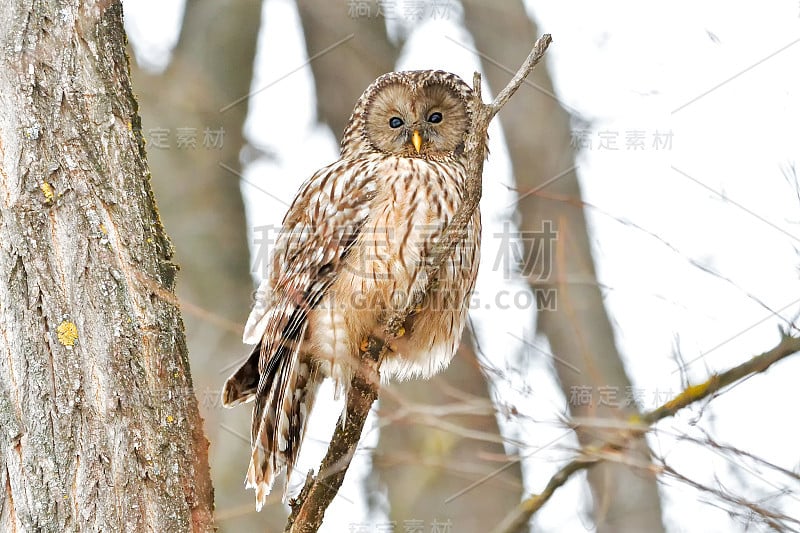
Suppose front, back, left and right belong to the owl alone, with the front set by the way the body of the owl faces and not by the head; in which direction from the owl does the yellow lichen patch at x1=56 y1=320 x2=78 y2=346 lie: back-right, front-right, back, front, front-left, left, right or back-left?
right

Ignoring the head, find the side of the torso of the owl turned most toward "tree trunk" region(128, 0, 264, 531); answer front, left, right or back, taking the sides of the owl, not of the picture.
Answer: back

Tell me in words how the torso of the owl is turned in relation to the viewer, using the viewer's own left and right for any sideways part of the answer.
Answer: facing the viewer and to the right of the viewer

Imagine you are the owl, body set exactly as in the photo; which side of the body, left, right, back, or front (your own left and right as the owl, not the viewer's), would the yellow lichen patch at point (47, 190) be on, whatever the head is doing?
right

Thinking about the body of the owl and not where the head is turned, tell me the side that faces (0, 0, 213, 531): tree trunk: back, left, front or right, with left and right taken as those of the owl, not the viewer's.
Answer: right
